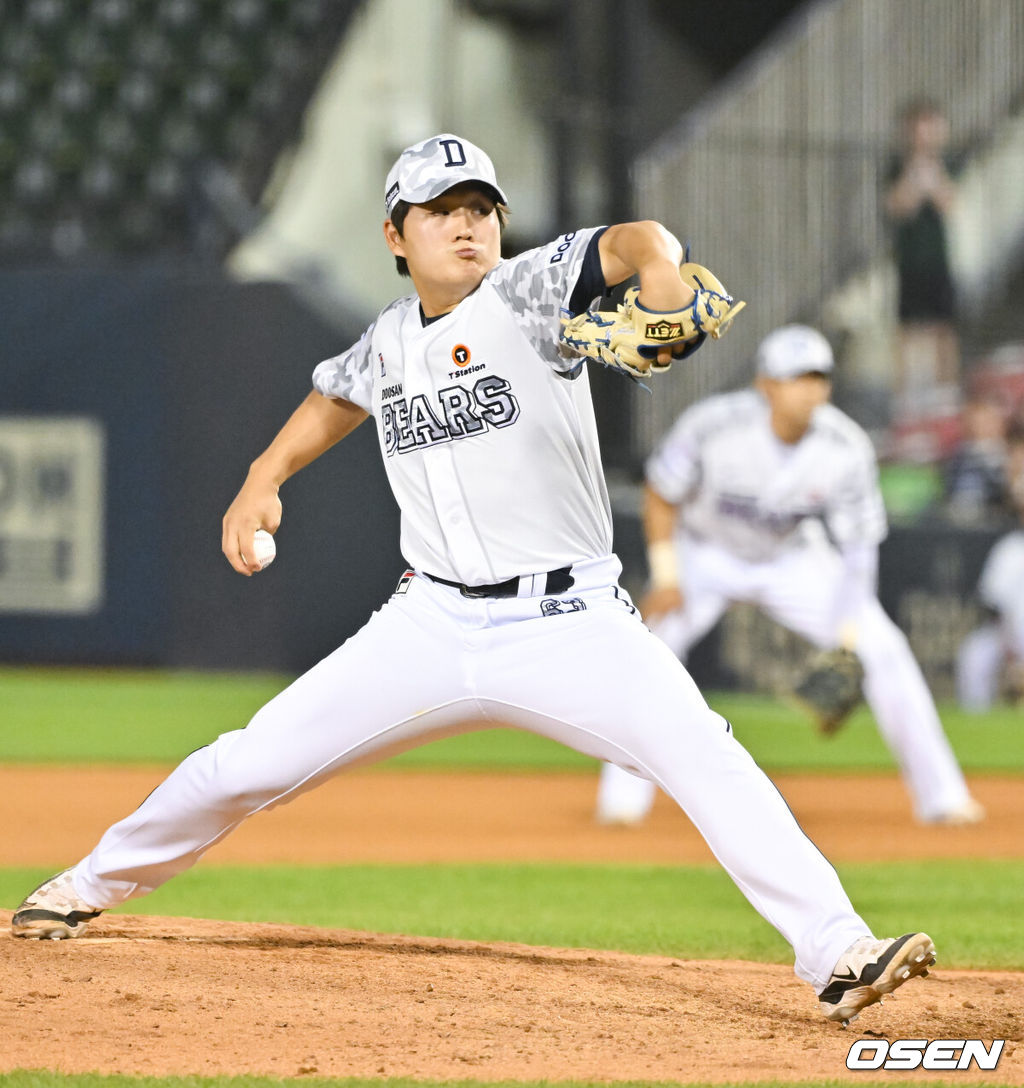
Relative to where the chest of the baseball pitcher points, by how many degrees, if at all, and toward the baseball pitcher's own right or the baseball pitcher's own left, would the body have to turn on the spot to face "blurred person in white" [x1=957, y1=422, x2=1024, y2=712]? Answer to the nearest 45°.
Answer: approximately 180°

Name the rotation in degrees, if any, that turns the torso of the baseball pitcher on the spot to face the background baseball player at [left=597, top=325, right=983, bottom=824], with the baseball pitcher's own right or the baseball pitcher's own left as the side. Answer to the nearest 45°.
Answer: approximately 180°

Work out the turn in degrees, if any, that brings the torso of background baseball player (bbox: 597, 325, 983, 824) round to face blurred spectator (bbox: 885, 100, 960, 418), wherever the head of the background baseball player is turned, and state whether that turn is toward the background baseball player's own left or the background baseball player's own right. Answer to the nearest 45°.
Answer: approximately 180°

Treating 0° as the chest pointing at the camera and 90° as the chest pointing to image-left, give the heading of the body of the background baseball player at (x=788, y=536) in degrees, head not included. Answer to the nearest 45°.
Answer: approximately 0°

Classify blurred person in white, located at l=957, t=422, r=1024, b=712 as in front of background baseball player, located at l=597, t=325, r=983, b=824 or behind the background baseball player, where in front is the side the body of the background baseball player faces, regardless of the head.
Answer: behind

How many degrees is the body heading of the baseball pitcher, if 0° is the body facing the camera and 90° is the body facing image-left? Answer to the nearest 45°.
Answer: approximately 0°
